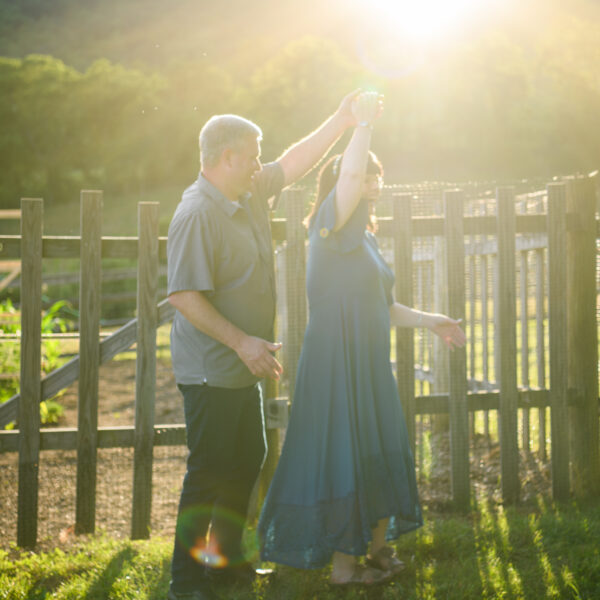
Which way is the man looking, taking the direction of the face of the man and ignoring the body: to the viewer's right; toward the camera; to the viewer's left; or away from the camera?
to the viewer's right

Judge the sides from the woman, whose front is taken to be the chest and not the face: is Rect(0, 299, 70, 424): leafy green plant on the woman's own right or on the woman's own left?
on the woman's own left
